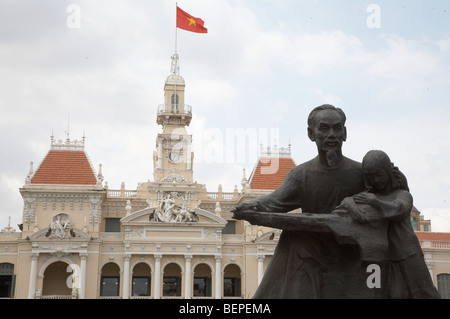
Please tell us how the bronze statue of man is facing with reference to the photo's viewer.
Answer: facing the viewer
